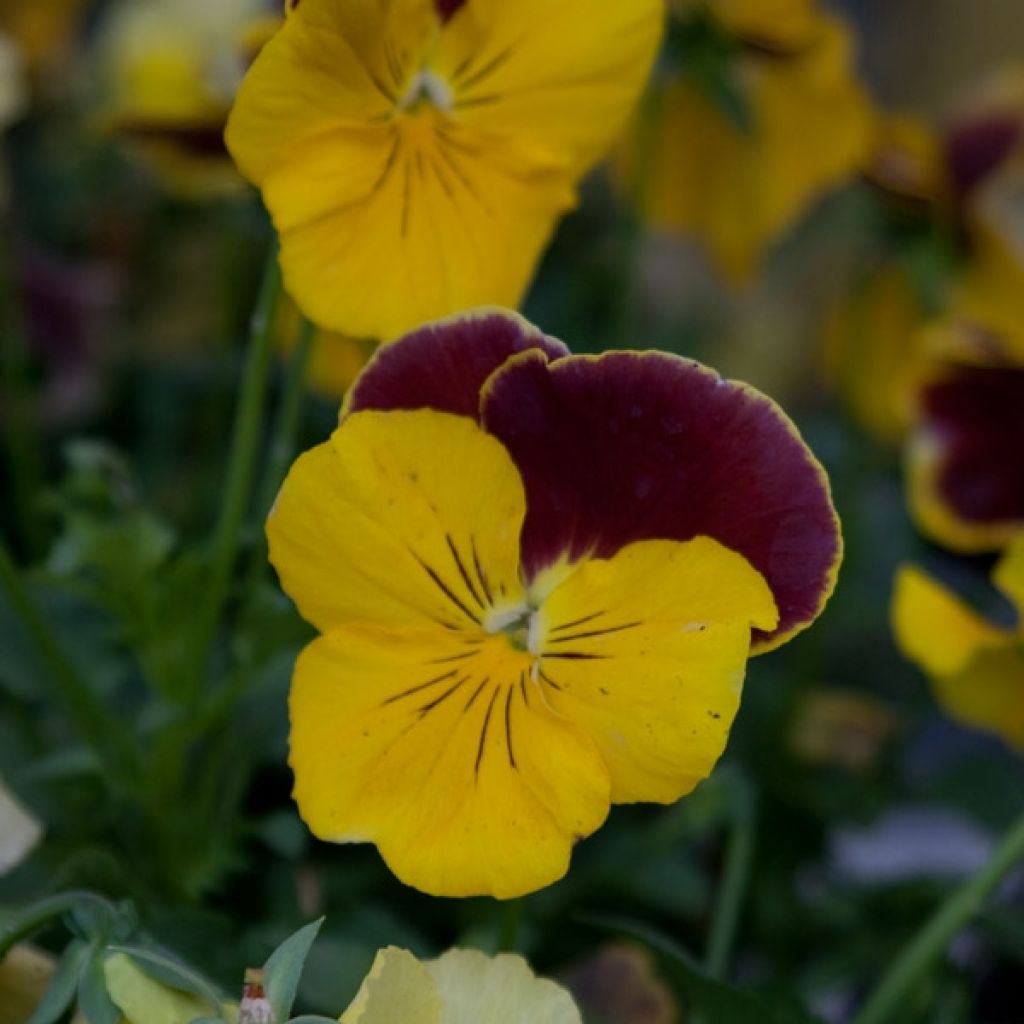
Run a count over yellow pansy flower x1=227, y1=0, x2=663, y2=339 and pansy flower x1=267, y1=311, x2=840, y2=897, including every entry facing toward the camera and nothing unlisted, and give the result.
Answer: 2

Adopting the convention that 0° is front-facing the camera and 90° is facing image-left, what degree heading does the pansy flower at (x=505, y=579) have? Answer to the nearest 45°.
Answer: approximately 0°

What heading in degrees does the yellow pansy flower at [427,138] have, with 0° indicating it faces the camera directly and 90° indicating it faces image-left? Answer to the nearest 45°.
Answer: approximately 0°
